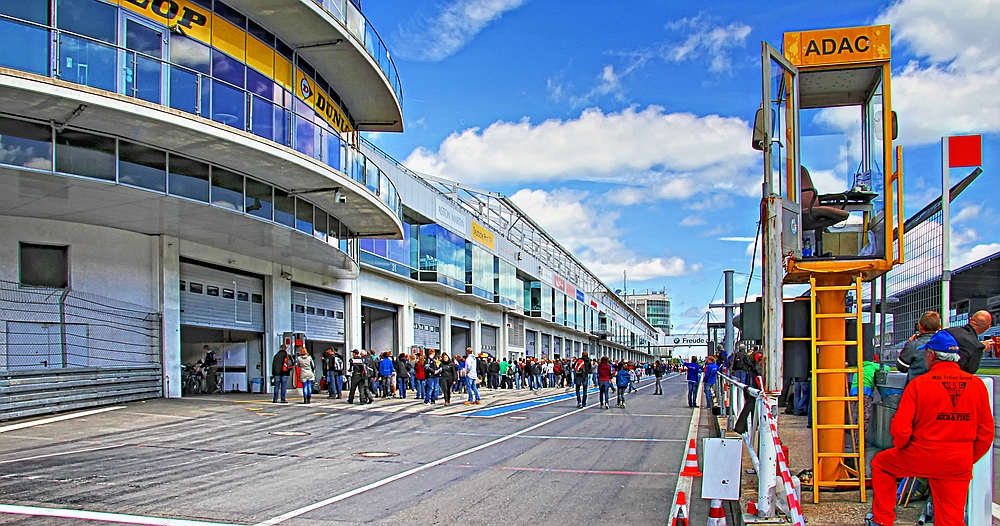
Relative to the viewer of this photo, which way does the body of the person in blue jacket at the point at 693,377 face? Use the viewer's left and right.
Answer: facing away from the viewer
